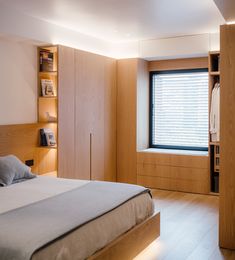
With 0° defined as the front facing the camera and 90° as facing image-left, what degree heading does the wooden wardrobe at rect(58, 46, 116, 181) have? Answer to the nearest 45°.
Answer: approximately 315°

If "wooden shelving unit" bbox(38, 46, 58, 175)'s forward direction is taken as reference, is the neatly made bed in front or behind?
in front

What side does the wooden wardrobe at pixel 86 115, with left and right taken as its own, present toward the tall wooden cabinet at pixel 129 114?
left

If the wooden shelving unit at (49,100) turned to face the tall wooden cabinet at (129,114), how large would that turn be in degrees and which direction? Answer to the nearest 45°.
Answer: approximately 135° to its left

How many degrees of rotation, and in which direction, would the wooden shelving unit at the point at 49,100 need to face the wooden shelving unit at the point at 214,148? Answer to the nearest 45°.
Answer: approximately 90° to its left

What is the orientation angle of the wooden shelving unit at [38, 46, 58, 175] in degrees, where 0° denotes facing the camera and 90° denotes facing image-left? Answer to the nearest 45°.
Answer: approximately 0°

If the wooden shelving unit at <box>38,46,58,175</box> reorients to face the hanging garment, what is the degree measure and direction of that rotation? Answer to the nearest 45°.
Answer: approximately 90° to its left

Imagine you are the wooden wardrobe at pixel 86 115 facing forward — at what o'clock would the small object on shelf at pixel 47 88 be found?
The small object on shelf is roughly at 3 o'clock from the wooden wardrobe.

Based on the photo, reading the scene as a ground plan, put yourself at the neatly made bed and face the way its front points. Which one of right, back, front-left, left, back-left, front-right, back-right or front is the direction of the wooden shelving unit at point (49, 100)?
back-left

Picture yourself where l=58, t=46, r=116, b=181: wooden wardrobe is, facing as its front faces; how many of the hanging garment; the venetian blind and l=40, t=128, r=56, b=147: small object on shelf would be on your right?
1
